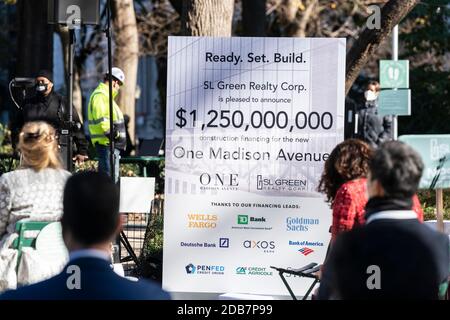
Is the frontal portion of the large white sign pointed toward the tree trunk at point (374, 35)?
no

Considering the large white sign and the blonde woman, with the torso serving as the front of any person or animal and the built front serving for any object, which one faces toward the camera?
the large white sign

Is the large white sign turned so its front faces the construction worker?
no

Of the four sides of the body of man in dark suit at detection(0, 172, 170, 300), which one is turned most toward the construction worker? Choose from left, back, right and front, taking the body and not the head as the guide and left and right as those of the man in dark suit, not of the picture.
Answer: front

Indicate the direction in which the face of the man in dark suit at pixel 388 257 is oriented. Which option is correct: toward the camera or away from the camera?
away from the camera

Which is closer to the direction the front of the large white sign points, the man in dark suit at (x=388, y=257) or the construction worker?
the man in dark suit

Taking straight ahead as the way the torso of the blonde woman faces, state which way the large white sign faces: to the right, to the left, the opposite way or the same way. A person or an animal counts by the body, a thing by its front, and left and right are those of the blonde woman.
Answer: the opposite way

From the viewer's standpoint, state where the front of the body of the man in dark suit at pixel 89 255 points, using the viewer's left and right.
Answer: facing away from the viewer

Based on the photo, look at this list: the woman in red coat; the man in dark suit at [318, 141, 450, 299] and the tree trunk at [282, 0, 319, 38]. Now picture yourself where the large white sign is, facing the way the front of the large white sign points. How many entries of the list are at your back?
1

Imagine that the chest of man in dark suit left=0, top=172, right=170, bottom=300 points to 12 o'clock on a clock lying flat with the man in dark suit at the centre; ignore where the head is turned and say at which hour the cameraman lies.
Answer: The cameraman is roughly at 12 o'clock from the man in dark suit.

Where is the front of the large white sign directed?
toward the camera

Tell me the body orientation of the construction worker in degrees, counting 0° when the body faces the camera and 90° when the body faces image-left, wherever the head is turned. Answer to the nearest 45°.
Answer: approximately 270°

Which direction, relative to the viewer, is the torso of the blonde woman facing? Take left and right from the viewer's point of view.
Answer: facing away from the viewer

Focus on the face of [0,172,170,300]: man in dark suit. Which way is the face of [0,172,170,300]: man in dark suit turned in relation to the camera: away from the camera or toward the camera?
away from the camera

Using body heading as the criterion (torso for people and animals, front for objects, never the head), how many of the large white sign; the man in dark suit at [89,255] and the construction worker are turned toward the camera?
1

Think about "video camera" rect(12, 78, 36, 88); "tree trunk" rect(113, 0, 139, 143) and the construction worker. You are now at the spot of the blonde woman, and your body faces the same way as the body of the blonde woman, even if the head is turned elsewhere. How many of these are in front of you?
3
